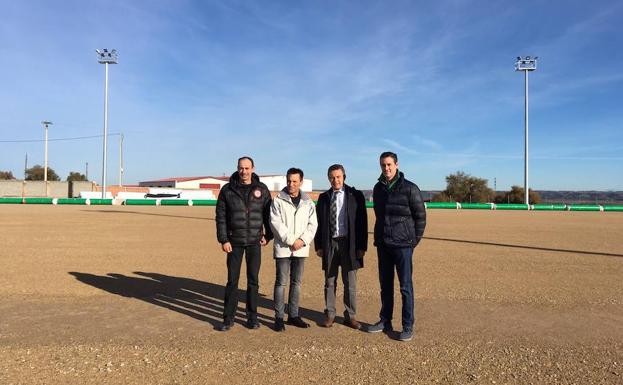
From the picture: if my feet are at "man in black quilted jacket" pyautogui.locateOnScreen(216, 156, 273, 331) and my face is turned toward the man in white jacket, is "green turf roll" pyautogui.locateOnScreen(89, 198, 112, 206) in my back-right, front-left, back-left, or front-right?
back-left

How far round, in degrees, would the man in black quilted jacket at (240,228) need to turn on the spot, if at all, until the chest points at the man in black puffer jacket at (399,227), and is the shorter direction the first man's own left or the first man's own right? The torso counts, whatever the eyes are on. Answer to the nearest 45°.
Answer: approximately 90° to the first man's own left

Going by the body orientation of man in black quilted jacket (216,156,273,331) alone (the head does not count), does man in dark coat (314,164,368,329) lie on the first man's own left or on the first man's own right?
on the first man's own left

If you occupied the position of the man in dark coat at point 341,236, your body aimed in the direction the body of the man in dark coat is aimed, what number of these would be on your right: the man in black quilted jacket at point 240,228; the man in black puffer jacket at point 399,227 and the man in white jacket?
2

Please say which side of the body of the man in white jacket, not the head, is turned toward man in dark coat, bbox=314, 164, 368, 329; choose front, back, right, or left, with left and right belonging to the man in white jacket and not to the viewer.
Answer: left

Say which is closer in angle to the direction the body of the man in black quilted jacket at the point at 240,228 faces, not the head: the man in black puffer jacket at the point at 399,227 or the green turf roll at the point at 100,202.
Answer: the man in black puffer jacket

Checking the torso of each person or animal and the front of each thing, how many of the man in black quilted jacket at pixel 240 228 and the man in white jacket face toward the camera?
2
